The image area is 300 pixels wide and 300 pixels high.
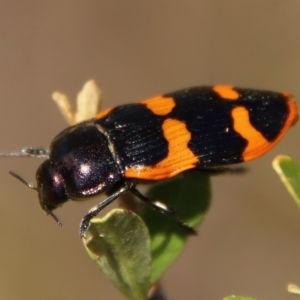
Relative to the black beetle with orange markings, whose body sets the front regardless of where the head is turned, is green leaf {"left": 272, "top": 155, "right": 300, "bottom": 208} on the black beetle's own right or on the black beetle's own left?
on the black beetle's own left

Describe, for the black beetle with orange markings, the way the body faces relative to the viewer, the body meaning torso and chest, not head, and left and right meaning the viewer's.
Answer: facing to the left of the viewer
